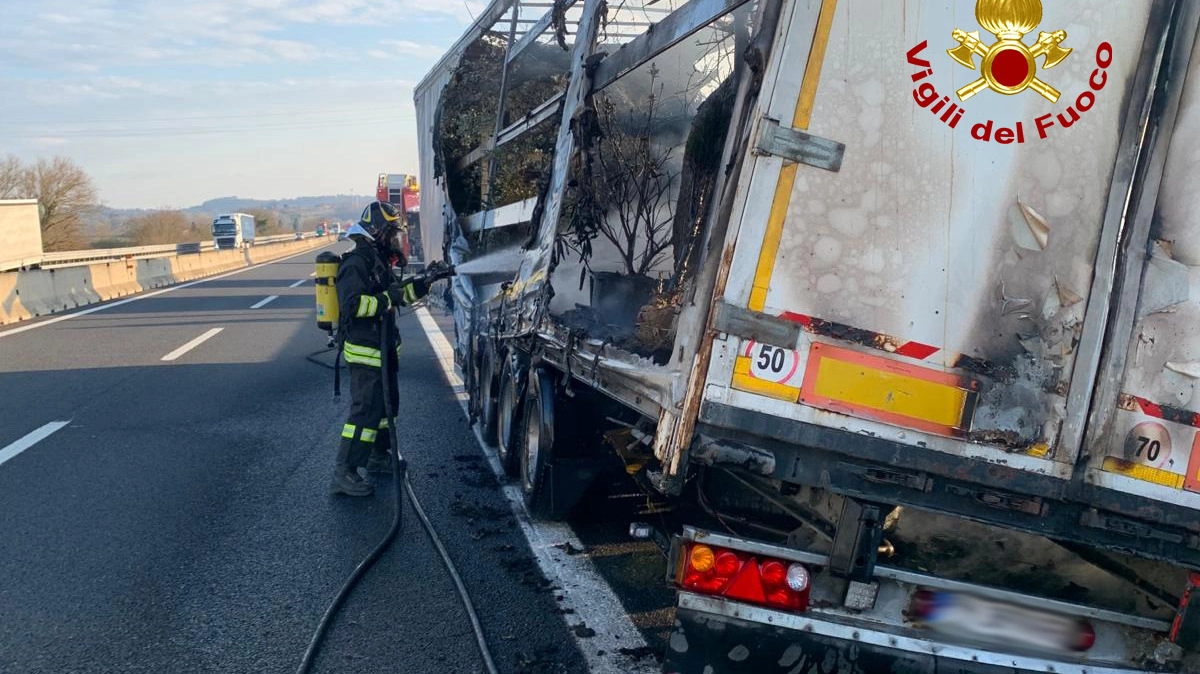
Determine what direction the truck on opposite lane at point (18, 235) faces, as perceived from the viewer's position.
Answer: facing the viewer and to the left of the viewer

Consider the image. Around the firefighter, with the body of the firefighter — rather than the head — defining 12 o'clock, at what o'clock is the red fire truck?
The red fire truck is roughly at 9 o'clock from the firefighter.

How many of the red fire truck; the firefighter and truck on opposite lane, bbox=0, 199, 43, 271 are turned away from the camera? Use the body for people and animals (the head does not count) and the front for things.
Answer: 1

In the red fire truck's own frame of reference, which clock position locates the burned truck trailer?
The burned truck trailer is roughly at 6 o'clock from the red fire truck.

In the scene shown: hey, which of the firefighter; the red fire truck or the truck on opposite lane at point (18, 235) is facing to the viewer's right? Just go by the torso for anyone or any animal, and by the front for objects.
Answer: the firefighter

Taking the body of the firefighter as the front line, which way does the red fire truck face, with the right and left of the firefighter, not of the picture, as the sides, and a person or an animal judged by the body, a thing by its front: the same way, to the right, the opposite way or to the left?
to the left

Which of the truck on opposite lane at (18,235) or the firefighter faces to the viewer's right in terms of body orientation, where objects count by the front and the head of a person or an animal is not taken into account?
the firefighter

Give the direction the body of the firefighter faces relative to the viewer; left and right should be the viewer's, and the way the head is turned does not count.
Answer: facing to the right of the viewer

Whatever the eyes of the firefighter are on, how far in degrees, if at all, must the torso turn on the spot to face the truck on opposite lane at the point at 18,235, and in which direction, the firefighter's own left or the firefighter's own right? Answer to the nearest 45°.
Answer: approximately 135° to the firefighter's own left

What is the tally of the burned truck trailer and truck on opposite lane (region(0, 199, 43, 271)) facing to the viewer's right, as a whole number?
0

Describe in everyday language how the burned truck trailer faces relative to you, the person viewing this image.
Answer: facing away from the viewer and to the left of the viewer

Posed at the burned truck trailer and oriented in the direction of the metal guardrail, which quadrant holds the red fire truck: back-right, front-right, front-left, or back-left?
front-right

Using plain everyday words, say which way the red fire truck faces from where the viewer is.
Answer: facing away from the viewer
